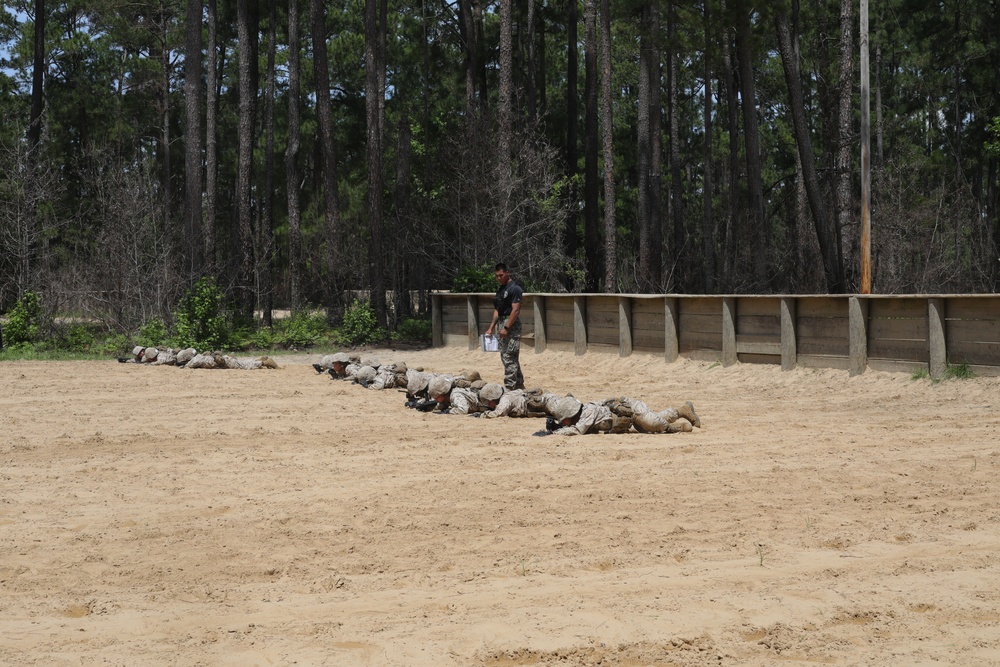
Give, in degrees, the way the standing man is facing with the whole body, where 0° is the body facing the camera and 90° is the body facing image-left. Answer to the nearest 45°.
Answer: approximately 45°

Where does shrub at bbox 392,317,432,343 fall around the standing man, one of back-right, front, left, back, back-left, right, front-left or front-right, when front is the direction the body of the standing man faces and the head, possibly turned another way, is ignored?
back-right

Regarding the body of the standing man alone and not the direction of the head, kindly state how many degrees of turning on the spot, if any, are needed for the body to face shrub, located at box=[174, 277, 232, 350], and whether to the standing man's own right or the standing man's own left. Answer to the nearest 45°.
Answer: approximately 90° to the standing man's own right

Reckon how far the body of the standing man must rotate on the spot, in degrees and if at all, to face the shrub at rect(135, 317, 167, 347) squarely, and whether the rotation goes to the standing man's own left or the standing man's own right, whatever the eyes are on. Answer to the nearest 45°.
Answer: approximately 90° to the standing man's own right

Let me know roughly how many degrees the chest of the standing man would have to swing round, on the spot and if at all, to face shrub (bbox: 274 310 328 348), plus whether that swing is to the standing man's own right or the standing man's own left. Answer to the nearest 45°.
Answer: approximately 135° to the standing man's own right

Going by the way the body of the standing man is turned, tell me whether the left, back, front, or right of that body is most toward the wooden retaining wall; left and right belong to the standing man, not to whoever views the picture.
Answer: back

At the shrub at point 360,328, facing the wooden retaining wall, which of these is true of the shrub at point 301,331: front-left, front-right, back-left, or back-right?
back-right

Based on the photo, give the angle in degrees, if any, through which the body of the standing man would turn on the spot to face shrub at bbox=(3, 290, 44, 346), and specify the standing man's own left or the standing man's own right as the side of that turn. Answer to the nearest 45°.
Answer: approximately 90° to the standing man's own right
